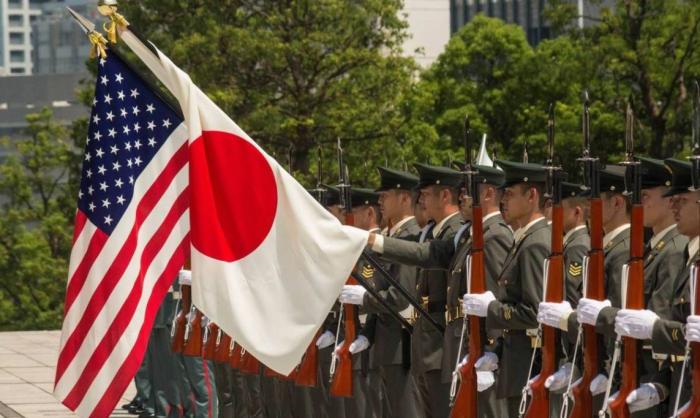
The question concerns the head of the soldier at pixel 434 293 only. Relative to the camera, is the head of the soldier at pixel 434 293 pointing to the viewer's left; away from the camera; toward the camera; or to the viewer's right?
to the viewer's left

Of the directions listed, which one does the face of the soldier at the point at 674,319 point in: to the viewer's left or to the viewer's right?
to the viewer's left

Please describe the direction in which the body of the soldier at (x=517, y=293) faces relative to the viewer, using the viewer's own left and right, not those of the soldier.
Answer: facing to the left of the viewer

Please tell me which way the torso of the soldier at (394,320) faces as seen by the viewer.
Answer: to the viewer's left

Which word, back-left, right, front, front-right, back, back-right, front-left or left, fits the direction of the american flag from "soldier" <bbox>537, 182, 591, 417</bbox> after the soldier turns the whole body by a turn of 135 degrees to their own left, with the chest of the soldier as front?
back-right

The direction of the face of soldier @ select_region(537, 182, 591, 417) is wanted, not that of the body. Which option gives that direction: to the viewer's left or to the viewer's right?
to the viewer's left

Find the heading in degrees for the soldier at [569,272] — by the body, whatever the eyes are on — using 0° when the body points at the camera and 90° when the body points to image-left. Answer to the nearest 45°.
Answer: approximately 90°

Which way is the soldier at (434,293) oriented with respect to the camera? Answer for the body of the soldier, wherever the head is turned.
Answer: to the viewer's left
